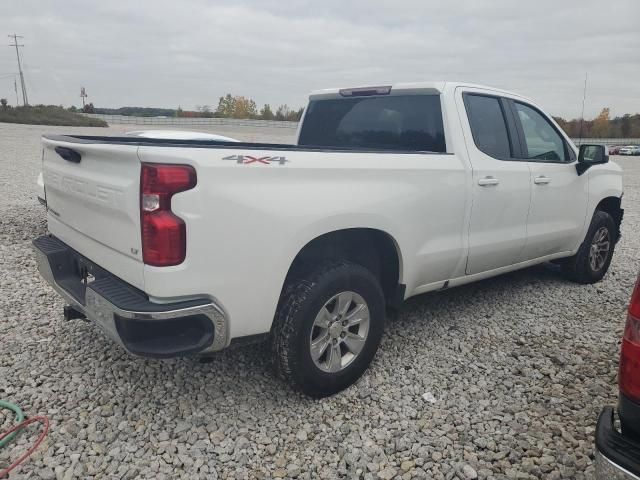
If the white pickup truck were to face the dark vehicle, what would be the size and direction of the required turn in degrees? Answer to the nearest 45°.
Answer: approximately 90° to its right

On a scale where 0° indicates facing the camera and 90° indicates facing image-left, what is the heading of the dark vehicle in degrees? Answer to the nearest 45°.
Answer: approximately 225°

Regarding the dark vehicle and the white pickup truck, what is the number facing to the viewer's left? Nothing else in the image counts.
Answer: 0

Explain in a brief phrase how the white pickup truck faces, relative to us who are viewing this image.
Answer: facing away from the viewer and to the right of the viewer

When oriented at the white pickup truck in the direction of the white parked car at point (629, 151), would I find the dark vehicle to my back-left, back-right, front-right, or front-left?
back-right

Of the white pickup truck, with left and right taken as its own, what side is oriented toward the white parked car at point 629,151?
front

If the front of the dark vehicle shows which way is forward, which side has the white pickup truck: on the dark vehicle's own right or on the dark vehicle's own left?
on the dark vehicle's own left

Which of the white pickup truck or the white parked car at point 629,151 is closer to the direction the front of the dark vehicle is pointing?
the white parked car
